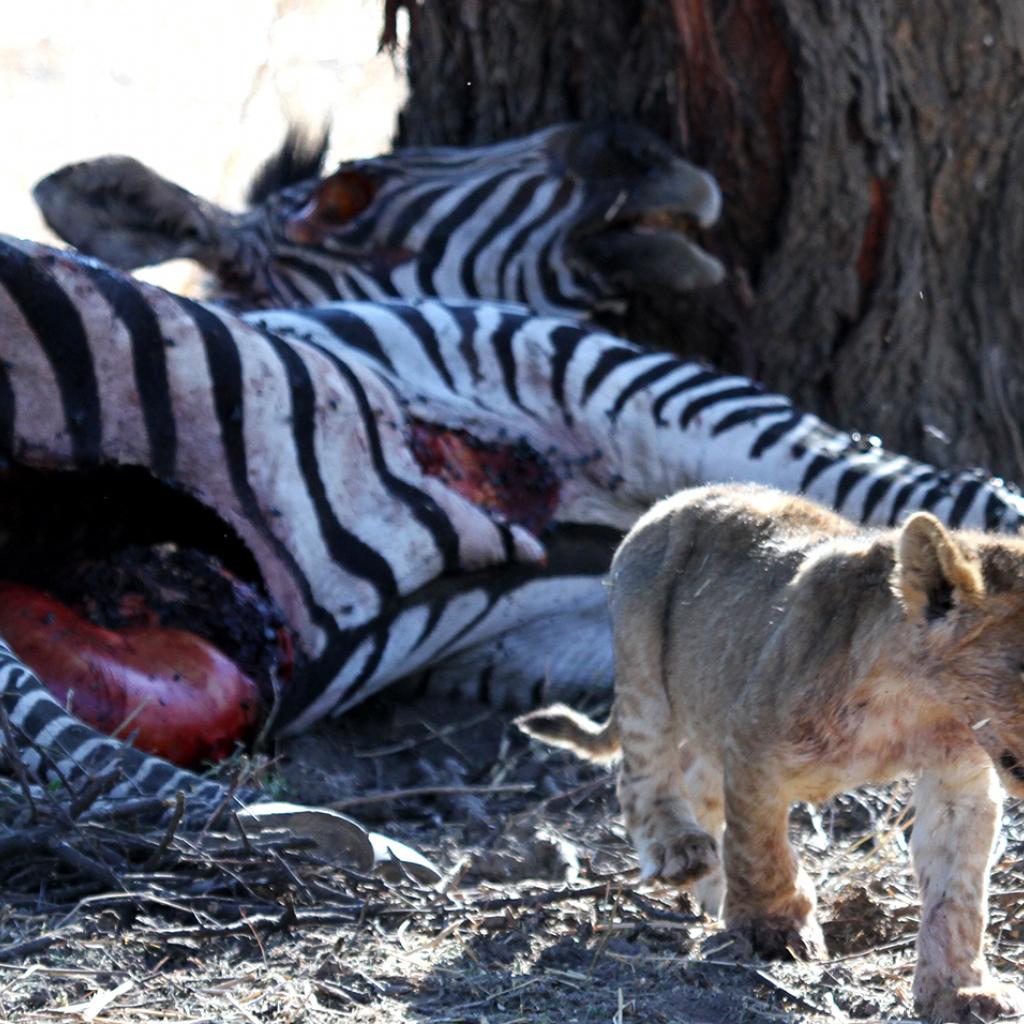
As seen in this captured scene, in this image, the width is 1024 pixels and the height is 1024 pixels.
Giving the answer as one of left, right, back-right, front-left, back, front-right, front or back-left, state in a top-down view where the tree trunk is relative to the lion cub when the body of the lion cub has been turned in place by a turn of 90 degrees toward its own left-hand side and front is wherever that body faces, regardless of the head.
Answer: front-left

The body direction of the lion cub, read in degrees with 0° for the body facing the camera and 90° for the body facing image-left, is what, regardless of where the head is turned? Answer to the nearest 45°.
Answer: approximately 315°

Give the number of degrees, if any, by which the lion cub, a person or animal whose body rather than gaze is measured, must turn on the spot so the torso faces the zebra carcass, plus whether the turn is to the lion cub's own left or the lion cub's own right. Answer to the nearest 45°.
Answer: approximately 180°
